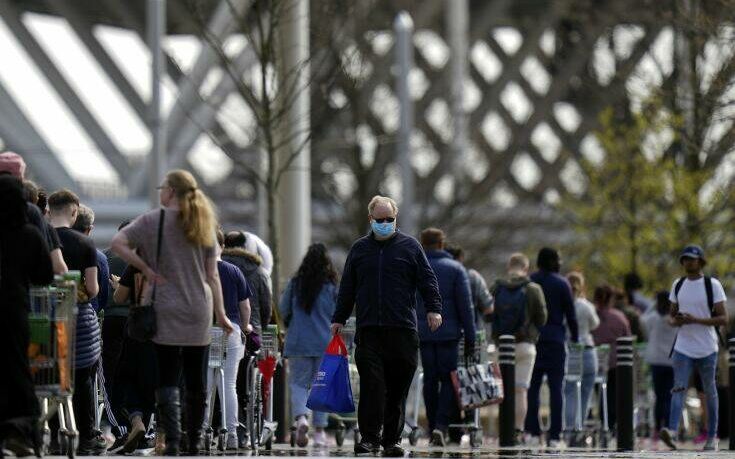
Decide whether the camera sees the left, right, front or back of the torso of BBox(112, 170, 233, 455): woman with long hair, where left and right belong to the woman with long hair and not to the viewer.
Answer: back

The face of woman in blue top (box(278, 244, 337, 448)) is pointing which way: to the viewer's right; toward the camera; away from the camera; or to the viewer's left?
away from the camera

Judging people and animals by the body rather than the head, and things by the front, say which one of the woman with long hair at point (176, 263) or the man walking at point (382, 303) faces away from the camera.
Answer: the woman with long hair

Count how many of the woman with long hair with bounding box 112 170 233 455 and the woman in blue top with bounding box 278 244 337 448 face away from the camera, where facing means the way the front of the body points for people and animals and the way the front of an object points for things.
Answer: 2

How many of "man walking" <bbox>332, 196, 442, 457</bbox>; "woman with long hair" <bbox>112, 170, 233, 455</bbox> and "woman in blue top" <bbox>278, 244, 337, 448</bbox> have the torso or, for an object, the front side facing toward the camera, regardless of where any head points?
1

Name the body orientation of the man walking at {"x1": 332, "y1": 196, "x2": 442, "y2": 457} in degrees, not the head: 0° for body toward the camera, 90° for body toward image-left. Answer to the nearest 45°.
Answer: approximately 0°

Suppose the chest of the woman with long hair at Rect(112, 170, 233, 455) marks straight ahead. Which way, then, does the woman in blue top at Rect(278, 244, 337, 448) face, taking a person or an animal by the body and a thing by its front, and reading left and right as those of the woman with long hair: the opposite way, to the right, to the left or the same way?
the same way

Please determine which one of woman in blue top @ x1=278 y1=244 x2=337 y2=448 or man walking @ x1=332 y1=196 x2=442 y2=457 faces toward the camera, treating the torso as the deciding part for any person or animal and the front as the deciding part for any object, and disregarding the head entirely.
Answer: the man walking

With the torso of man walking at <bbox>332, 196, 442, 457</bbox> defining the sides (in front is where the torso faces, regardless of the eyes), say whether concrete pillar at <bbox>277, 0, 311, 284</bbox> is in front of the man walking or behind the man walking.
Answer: behind

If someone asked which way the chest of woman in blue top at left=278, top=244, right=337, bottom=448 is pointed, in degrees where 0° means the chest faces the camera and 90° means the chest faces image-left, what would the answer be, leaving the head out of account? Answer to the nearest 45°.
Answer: approximately 180°
